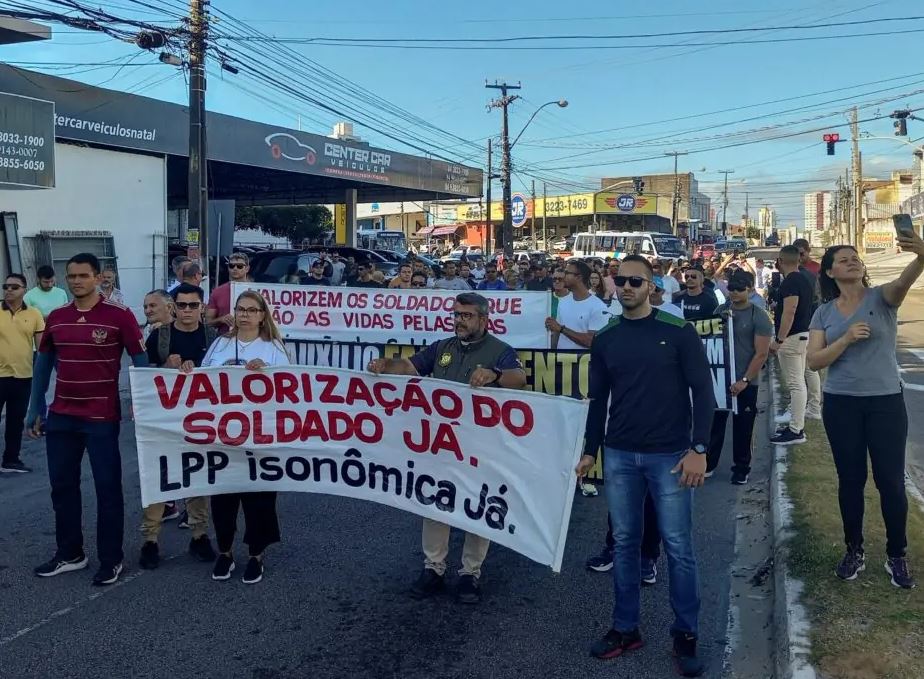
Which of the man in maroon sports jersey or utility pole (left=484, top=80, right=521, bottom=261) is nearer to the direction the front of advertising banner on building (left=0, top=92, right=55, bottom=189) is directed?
the man in maroon sports jersey

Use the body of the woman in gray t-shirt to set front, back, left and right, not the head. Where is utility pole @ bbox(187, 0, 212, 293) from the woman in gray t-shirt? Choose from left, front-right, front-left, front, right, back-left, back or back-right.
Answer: back-right

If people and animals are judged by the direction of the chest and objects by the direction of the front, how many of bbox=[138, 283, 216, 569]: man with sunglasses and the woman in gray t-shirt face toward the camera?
2

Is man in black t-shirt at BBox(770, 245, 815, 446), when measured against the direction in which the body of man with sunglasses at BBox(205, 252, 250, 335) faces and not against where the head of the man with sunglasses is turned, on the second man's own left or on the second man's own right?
on the second man's own left

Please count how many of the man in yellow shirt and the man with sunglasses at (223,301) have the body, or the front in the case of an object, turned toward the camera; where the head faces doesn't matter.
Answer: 2

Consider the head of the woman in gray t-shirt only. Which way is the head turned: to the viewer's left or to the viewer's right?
to the viewer's right

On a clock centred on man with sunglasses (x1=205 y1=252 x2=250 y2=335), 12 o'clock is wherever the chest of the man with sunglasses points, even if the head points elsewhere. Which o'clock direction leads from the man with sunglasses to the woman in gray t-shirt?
The woman in gray t-shirt is roughly at 11 o'clock from the man with sunglasses.

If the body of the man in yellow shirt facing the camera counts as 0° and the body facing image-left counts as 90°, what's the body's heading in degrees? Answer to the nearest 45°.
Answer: approximately 0°

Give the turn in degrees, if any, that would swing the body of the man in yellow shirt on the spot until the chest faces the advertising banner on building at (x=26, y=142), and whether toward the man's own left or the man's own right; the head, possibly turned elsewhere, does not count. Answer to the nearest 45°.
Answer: approximately 180°

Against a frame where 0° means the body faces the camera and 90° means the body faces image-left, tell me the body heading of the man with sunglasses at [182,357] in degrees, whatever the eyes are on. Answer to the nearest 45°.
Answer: approximately 0°

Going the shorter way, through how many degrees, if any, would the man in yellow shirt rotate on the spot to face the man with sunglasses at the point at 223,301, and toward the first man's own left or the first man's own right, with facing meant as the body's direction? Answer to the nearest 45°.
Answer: approximately 90° to the first man's own left
